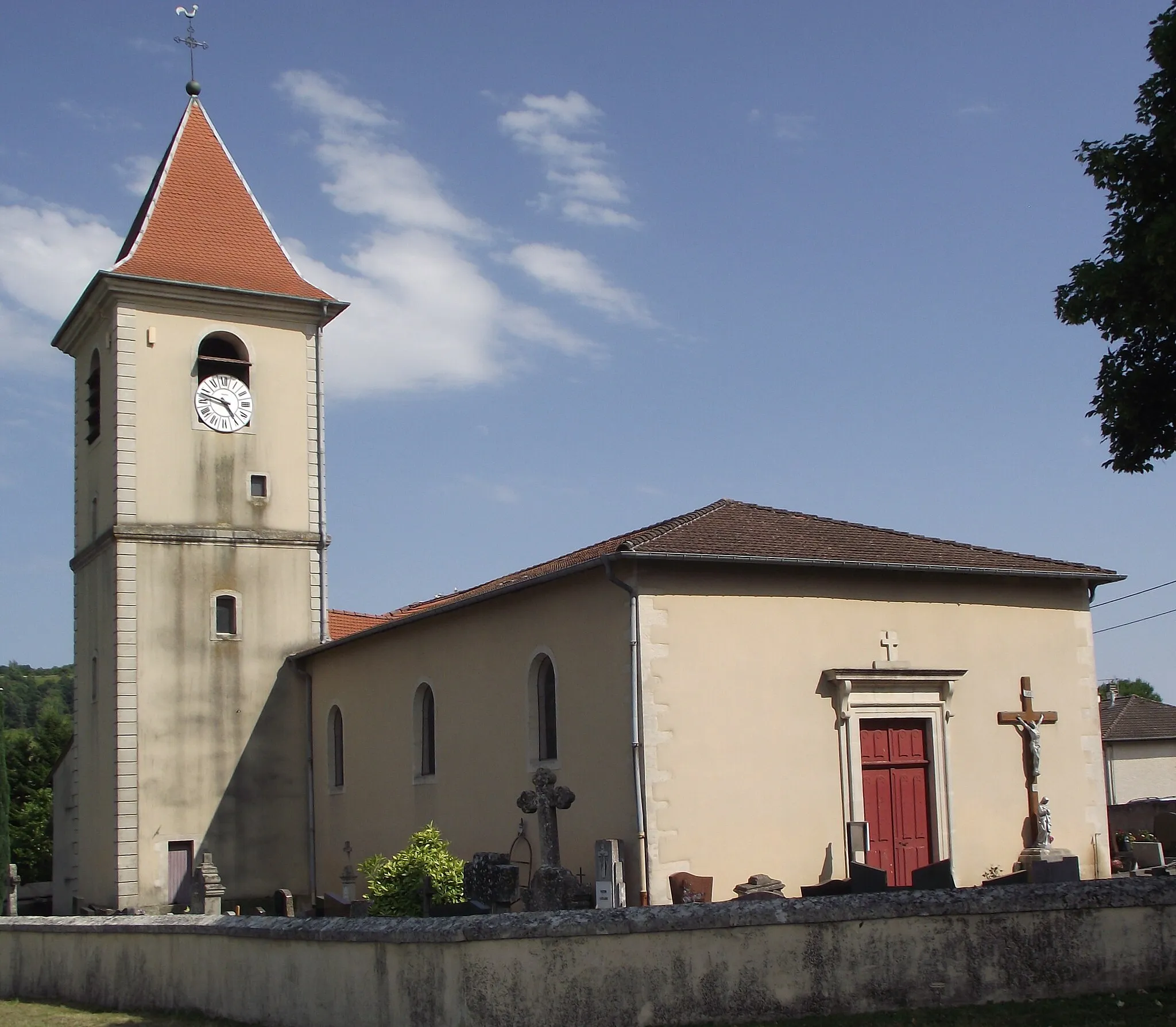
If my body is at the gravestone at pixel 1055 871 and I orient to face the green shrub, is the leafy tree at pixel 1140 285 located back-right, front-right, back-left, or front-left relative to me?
back-left

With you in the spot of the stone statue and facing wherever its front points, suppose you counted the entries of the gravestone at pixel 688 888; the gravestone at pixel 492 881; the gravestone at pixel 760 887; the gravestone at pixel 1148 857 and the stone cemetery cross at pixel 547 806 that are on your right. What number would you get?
4

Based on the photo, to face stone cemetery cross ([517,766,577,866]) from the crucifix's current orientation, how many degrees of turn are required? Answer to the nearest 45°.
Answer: approximately 90° to its right

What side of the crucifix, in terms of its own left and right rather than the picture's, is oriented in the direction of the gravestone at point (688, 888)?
right

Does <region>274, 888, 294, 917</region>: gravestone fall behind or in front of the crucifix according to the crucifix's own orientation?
behind

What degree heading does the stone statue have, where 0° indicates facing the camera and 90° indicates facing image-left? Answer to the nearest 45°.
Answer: approximately 315°

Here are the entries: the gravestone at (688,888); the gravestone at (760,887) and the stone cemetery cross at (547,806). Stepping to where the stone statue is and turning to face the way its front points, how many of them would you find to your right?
3

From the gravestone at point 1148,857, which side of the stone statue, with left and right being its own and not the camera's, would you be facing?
left

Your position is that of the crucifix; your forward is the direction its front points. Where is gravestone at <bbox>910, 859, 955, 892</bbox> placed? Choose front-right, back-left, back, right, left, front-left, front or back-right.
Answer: front-right

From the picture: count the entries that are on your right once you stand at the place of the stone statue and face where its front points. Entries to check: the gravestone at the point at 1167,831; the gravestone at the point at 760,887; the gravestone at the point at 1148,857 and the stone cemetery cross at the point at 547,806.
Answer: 2

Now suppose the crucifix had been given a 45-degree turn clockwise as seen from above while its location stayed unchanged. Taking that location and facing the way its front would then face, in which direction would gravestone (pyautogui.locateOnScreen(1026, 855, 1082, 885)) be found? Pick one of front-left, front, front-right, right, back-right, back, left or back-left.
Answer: front

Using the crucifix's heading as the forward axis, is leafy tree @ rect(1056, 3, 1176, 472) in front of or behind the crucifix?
in front

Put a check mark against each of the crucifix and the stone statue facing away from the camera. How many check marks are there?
0
